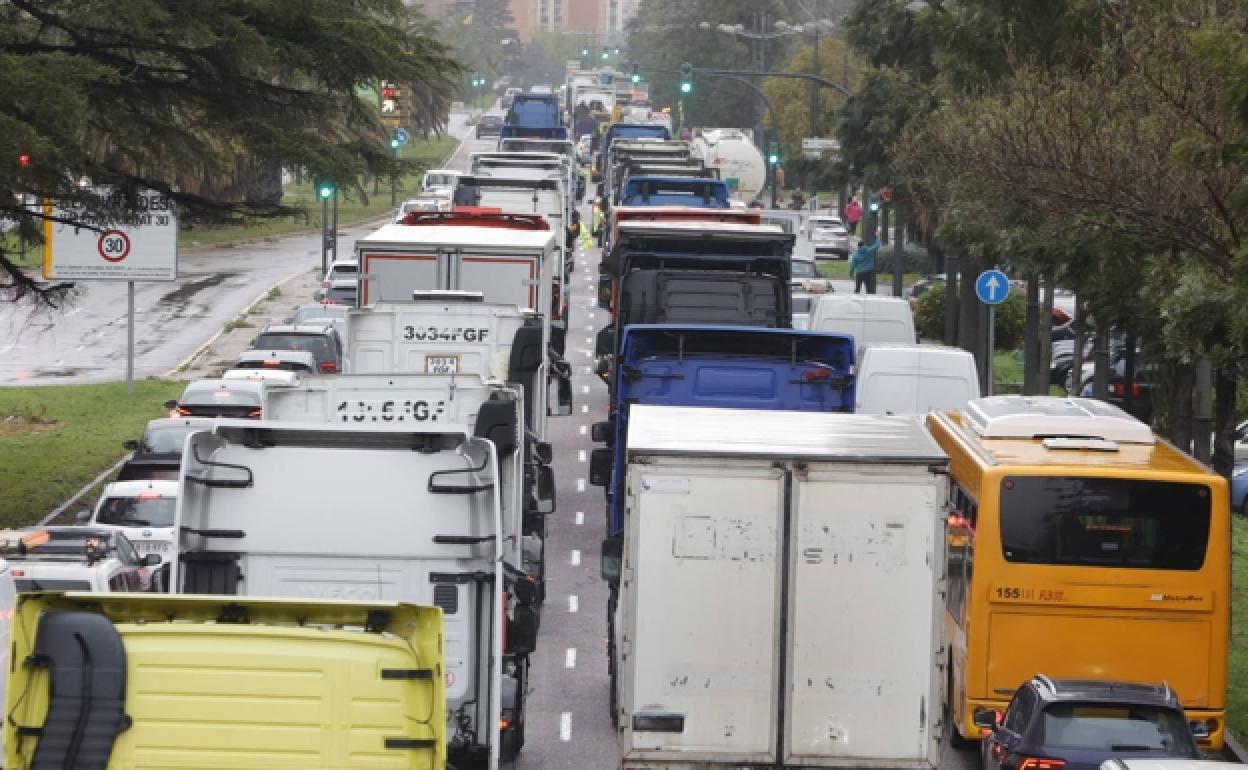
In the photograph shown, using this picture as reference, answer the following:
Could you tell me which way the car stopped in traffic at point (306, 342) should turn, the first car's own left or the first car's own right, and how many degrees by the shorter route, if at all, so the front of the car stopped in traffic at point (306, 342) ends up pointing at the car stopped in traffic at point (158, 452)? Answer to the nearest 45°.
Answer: approximately 180°

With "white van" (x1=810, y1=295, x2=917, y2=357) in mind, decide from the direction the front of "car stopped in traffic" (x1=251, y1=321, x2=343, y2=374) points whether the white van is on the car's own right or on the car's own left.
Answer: on the car's own right

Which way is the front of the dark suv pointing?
away from the camera

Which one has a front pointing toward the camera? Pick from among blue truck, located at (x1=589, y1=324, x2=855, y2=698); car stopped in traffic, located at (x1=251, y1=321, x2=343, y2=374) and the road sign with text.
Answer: the road sign with text

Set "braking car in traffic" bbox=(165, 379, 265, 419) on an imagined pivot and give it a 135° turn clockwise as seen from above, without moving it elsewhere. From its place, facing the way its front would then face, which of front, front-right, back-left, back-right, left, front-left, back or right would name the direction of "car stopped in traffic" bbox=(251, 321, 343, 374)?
back-left

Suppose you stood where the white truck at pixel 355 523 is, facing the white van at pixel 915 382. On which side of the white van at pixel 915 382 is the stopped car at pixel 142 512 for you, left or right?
left

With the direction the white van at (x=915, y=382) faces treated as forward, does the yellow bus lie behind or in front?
behind

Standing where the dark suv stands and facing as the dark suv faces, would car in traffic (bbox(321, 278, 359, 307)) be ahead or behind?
ahead

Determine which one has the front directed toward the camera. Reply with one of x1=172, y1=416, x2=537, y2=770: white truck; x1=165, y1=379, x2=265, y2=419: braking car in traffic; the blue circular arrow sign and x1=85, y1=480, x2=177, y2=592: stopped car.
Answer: the blue circular arrow sign

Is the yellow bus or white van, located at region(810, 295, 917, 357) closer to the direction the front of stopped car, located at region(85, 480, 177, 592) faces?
the white van

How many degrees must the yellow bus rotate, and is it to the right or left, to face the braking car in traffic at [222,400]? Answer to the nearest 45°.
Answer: approximately 45° to its left

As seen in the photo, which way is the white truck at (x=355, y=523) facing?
away from the camera

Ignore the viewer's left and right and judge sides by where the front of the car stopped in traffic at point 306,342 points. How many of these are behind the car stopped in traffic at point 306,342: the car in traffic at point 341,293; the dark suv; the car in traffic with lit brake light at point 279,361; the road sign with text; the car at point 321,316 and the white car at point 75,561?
3

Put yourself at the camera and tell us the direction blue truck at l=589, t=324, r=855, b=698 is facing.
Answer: facing away from the viewer

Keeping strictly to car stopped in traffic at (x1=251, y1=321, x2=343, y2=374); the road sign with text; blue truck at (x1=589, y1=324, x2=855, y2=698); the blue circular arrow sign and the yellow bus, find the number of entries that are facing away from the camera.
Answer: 3

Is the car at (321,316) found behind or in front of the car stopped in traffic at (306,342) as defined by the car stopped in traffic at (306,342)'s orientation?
in front

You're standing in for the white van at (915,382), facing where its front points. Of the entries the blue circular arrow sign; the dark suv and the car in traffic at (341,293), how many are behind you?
1

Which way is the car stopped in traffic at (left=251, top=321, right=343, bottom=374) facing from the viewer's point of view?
away from the camera

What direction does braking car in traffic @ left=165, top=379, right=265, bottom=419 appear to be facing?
away from the camera
